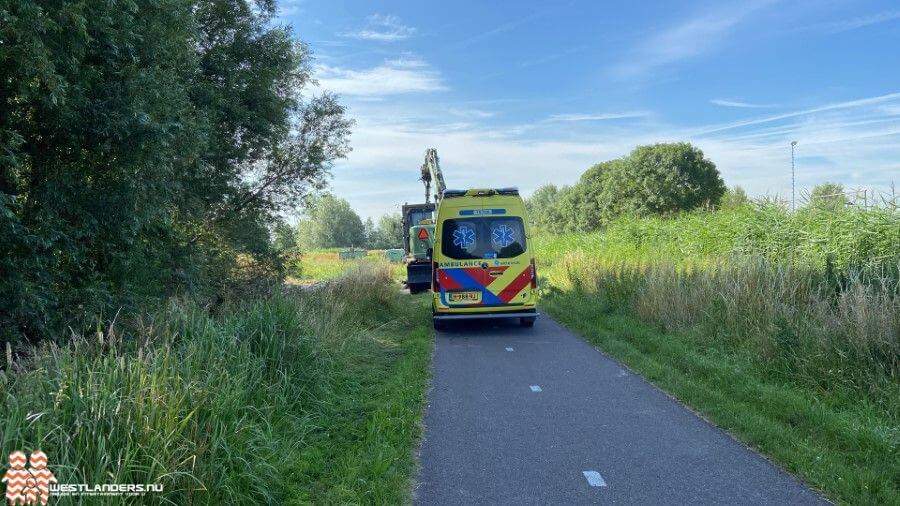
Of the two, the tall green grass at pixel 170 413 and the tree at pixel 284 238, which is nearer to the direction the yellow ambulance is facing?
the tree

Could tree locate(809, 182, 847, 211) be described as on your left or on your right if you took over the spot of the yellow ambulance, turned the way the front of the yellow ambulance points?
on your right

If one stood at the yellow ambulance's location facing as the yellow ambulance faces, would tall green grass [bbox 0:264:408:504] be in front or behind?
behind

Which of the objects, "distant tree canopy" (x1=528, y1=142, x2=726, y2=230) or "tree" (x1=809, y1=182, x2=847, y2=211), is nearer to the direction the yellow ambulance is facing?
the distant tree canopy

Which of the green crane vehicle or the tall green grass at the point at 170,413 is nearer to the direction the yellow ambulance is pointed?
the green crane vehicle

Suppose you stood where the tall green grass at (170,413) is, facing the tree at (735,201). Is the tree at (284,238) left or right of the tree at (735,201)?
left

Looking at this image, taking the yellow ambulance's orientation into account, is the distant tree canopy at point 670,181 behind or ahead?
ahead

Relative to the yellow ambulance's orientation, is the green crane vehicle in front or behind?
in front

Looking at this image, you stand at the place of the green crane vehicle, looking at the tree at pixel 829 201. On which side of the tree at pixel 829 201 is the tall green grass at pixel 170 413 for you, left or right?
right

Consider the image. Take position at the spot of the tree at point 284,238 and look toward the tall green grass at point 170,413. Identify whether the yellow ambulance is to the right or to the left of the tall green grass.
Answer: left

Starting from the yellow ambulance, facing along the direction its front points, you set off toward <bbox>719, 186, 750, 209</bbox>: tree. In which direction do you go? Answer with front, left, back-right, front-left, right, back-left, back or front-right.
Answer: front-right

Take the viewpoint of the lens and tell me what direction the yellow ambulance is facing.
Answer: facing away from the viewer
